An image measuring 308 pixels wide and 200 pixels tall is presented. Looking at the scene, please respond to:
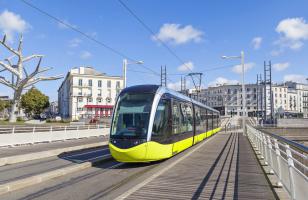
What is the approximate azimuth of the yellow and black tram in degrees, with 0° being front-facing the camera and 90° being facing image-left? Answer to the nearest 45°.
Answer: approximately 45°
